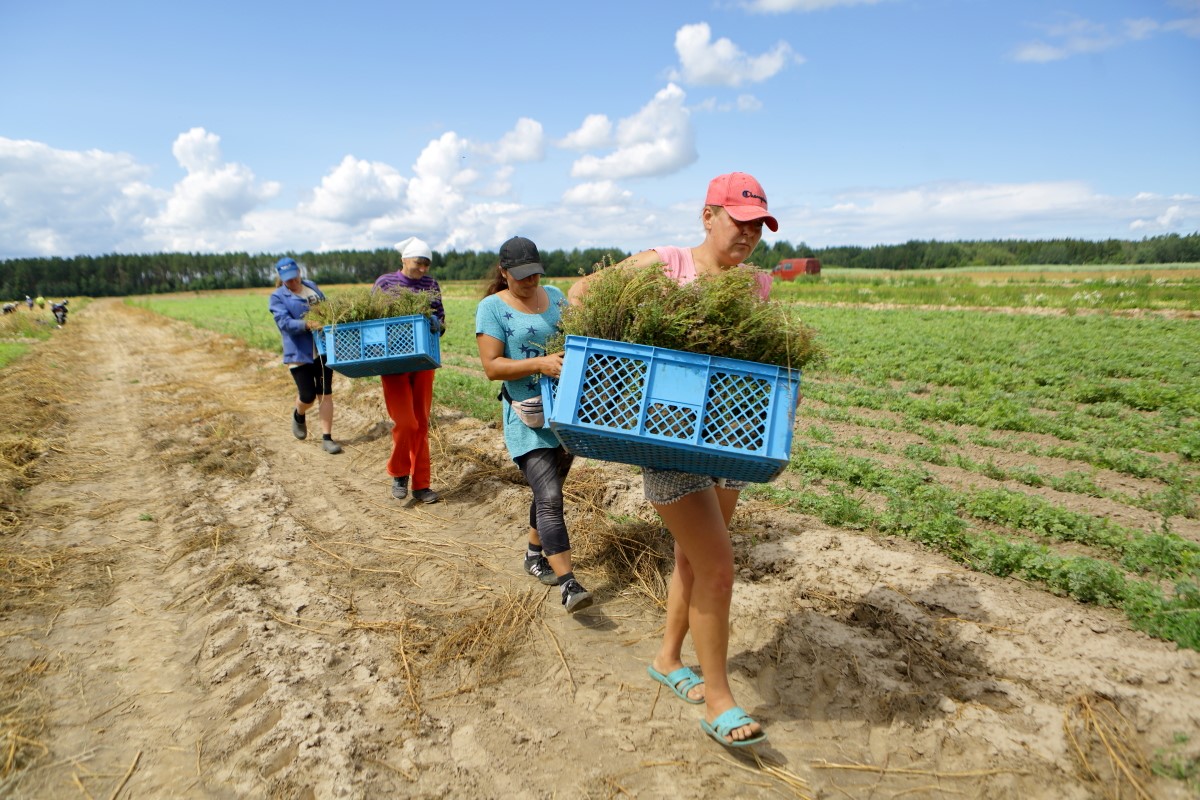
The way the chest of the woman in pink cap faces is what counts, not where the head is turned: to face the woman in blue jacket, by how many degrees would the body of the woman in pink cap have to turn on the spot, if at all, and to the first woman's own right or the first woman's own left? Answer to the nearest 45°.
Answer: approximately 180°

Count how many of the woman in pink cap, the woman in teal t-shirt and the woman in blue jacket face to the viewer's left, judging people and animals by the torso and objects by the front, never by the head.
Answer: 0

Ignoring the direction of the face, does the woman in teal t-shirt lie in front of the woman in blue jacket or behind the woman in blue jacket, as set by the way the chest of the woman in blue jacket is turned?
in front

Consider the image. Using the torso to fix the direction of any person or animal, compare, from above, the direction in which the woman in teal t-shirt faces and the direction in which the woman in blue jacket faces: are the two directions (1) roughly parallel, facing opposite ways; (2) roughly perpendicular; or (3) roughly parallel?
roughly parallel

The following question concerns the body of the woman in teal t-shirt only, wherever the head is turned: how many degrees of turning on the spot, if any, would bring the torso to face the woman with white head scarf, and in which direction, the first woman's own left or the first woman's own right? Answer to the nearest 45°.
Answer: approximately 180°

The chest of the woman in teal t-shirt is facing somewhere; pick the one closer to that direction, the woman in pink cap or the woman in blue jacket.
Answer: the woman in pink cap

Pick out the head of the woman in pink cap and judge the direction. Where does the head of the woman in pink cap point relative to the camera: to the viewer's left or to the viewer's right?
to the viewer's right

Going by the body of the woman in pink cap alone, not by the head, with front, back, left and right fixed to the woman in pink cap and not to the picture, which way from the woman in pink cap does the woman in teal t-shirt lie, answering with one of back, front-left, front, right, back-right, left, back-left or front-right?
back

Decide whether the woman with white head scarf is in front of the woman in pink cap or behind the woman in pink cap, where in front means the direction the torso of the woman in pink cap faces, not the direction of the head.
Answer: behind

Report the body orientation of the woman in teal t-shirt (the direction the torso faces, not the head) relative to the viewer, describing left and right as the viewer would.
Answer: facing the viewer and to the right of the viewer

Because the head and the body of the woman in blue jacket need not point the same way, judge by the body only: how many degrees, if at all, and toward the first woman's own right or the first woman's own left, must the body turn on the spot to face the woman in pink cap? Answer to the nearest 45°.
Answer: approximately 45° to the first woman's own right
